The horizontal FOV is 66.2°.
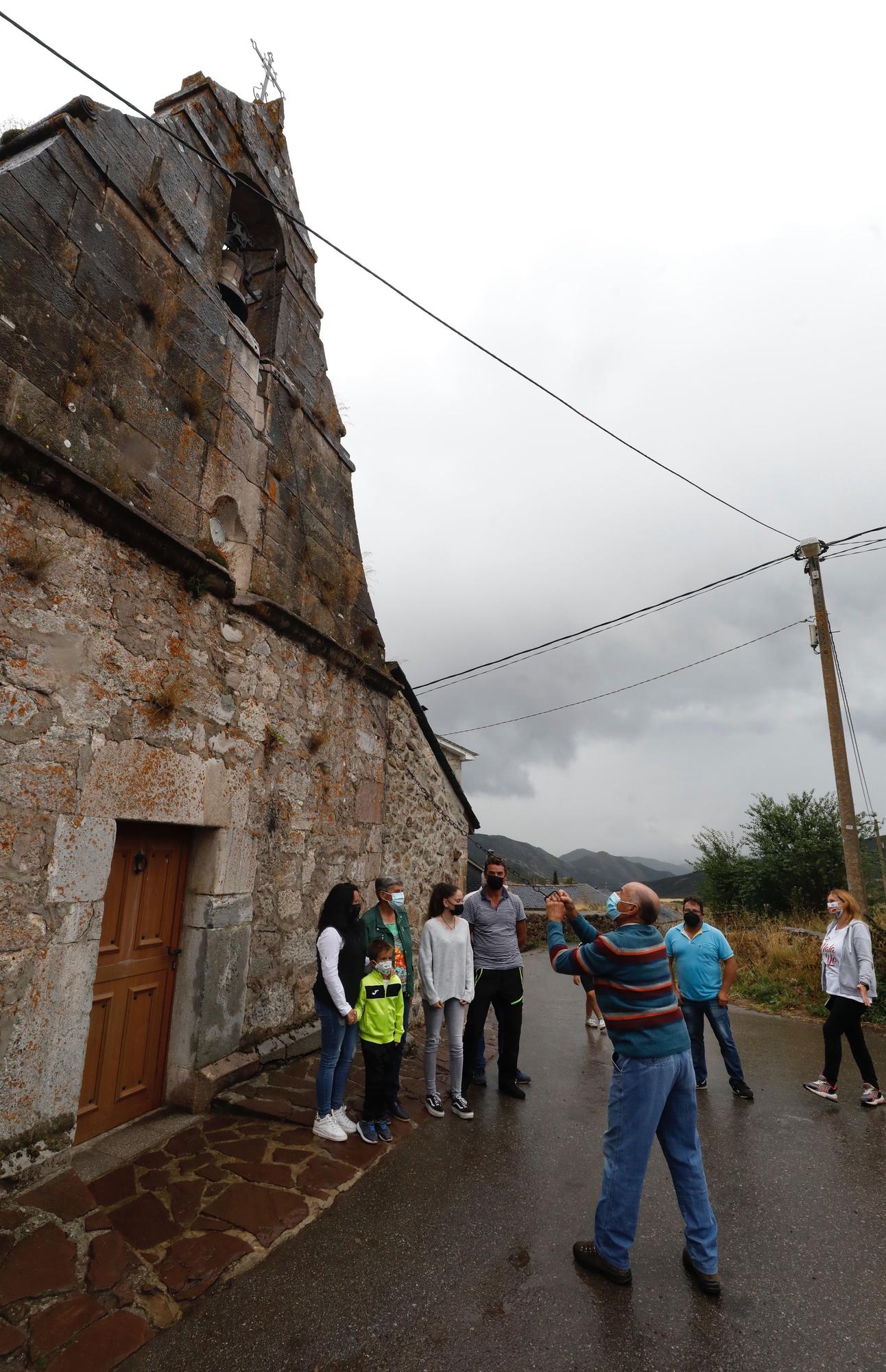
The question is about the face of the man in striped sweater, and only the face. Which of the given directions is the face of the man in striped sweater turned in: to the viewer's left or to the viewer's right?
to the viewer's left

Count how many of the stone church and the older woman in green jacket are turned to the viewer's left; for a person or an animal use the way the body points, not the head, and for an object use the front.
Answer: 0

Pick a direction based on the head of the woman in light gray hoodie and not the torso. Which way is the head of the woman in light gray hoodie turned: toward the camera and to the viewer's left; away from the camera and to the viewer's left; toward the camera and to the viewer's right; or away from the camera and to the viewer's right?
toward the camera and to the viewer's left

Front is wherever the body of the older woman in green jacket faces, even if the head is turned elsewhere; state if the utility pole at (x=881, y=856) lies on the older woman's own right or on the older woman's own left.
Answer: on the older woman's own left

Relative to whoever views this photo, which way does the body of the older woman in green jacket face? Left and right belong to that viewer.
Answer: facing the viewer and to the right of the viewer

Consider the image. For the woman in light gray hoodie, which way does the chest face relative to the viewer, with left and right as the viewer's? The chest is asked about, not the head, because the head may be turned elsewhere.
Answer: facing the viewer and to the left of the viewer

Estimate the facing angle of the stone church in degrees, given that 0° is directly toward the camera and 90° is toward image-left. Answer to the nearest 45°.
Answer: approximately 315°

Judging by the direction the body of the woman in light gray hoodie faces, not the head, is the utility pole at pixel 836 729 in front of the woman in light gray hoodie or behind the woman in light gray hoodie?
behind

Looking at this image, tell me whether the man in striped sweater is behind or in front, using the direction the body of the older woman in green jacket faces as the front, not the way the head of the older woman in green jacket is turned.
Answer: in front
